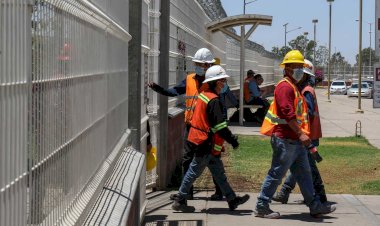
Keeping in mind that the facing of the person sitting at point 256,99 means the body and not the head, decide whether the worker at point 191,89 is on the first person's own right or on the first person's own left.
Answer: on the first person's own right

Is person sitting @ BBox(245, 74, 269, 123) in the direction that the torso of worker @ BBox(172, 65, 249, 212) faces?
no

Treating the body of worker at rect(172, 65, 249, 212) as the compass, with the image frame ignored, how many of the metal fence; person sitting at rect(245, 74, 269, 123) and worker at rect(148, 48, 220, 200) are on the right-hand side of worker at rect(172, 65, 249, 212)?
1

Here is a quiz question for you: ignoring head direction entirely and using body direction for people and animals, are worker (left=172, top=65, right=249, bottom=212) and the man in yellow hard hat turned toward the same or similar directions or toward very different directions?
same or similar directions

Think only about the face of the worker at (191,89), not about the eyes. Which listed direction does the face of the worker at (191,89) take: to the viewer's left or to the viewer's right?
to the viewer's left
